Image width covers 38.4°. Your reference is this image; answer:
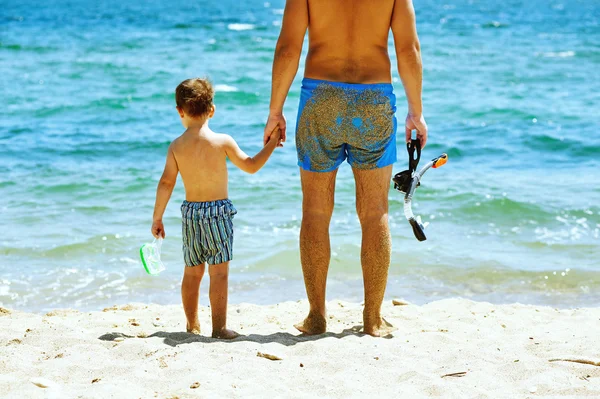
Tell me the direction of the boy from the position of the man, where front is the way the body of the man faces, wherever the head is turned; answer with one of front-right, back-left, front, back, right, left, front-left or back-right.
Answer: left

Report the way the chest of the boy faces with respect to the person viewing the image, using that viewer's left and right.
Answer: facing away from the viewer

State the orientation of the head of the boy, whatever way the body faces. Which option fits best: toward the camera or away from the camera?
away from the camera

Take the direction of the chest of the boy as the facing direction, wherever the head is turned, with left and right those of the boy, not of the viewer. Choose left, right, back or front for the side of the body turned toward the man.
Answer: right

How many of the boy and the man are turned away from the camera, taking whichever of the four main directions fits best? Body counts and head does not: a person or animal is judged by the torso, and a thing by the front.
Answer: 2

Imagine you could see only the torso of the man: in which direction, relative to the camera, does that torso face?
away from the camera
